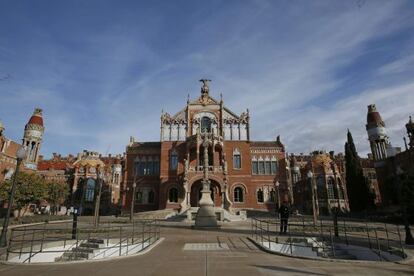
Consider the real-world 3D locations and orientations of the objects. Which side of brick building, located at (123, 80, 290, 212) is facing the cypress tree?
left

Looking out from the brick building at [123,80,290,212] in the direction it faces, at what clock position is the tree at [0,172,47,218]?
The tree is roughly at 2 o'clock from the brick building.

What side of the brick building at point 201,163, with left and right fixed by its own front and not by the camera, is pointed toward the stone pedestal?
front

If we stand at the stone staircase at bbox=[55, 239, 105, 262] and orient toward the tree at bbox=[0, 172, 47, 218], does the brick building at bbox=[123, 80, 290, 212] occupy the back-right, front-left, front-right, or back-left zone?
front-right

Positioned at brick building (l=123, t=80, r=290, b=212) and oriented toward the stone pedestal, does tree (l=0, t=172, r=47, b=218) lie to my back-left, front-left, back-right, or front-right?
front-right

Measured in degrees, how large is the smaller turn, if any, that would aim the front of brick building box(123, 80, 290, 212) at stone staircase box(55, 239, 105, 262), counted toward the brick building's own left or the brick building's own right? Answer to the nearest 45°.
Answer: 0° — it already faces it

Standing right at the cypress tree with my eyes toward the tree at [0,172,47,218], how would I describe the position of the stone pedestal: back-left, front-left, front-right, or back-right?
front-left

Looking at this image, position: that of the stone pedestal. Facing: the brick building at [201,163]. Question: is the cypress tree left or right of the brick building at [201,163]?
right

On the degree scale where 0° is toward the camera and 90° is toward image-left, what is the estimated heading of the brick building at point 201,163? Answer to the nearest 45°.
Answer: approximately 0°

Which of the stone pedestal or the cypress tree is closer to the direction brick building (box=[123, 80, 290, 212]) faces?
the stone pedestal
